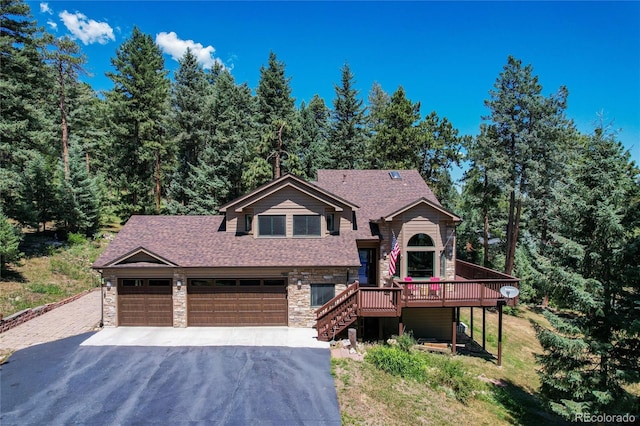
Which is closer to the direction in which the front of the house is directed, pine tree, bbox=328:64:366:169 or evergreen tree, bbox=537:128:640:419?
the evergreen tree

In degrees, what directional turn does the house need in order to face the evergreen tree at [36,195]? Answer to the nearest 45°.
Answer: approximately 135° to its right

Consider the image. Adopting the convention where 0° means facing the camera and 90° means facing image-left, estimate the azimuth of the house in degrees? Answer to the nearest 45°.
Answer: approximately 0°

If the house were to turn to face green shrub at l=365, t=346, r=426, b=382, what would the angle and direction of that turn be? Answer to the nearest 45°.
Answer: approximately 45° to its left

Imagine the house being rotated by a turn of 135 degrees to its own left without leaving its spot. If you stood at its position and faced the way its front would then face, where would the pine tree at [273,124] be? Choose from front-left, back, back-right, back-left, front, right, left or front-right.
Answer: front-left

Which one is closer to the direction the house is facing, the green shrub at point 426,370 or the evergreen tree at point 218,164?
the green shrub

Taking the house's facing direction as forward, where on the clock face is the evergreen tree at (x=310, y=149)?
The evergreen tree is roughly at 6 o'clock from the house.

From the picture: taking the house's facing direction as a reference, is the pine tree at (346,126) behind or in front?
behind

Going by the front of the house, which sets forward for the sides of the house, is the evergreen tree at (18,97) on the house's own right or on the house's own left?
on the house's own right
